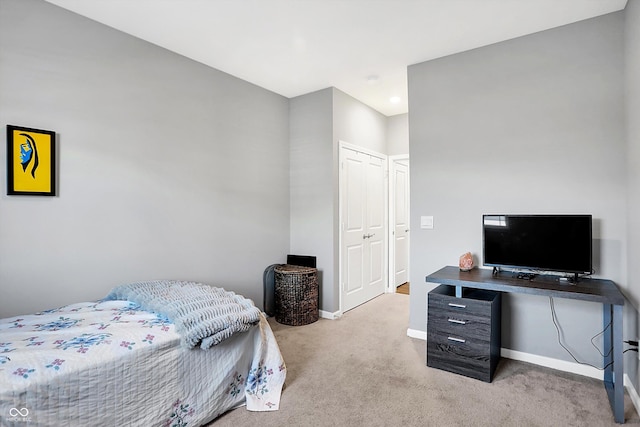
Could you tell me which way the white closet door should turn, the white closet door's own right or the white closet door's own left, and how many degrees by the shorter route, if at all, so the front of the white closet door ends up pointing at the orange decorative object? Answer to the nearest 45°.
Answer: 0° — it already faces it

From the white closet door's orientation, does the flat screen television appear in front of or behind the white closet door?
in front

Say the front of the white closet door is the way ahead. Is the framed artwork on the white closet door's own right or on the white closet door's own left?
on the white closet door's own right

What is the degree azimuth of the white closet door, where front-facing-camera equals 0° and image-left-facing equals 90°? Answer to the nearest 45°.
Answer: approximately 315°

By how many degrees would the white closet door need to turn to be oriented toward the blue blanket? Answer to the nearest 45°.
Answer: approximately 90° to its right
